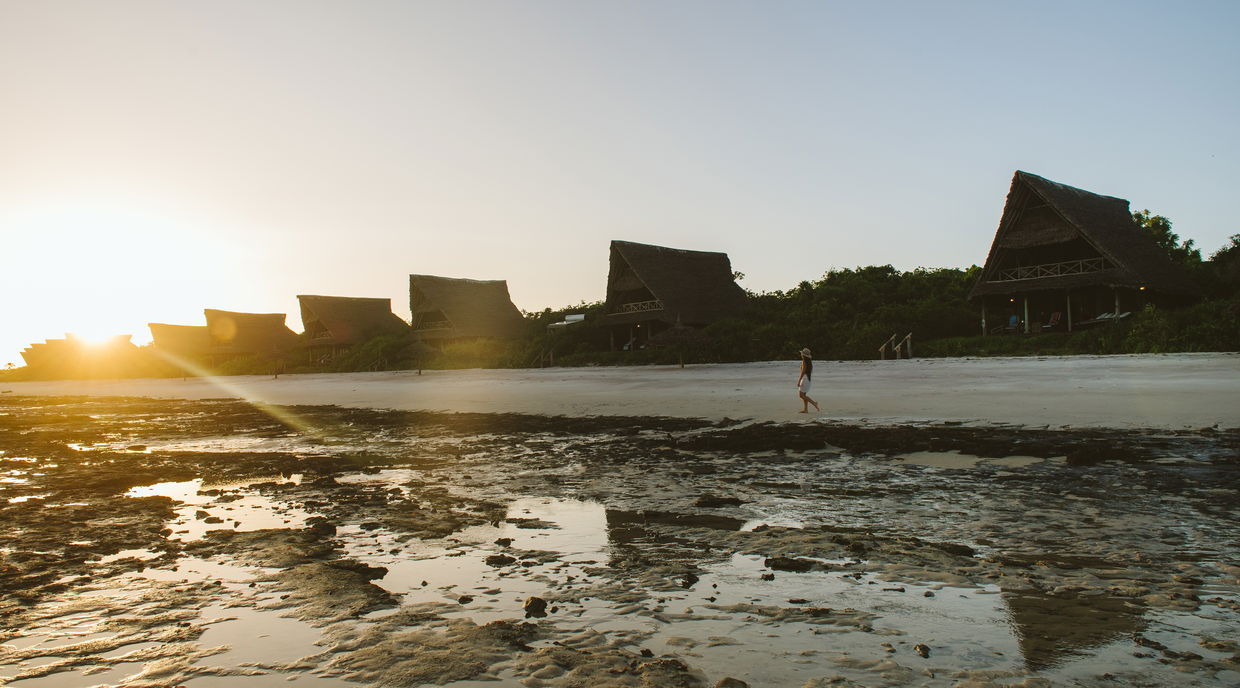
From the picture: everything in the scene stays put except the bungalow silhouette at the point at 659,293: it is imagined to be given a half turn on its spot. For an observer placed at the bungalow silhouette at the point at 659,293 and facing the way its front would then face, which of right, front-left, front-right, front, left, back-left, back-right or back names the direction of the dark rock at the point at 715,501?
back-right

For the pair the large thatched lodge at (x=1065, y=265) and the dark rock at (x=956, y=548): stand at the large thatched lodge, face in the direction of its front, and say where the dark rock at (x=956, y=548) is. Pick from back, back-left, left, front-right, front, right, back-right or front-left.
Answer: front-left

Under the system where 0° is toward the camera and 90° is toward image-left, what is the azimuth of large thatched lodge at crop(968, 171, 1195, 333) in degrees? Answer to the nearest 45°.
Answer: approximately 45°

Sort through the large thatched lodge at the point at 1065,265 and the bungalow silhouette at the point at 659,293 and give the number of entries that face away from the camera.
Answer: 0

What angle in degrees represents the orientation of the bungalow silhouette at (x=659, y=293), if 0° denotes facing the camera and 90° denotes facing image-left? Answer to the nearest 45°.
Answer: approximately 45°

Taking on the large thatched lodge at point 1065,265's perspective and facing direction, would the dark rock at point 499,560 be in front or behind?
in front

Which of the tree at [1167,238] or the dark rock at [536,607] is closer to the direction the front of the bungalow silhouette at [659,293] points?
the dark rock

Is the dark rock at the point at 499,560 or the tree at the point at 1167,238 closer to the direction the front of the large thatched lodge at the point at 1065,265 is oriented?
the dark rock

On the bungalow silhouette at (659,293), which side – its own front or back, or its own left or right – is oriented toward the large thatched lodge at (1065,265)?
left

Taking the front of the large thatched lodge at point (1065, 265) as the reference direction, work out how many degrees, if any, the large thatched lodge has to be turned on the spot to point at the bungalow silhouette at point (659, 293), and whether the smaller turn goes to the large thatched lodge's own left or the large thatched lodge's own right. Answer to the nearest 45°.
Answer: approximately 45° to the large thatched lodge's own right

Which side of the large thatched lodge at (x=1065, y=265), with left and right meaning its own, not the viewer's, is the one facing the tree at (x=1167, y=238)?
back

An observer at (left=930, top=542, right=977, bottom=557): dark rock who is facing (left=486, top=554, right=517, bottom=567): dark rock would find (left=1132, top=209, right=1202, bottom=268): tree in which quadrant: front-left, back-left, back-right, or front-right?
back-right

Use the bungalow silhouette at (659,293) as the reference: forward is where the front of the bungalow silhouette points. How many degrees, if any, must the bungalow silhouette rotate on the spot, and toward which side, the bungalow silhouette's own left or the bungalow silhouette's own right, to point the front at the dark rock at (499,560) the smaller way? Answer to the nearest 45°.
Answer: approximately 45° to the bungalow silhouette's own left
